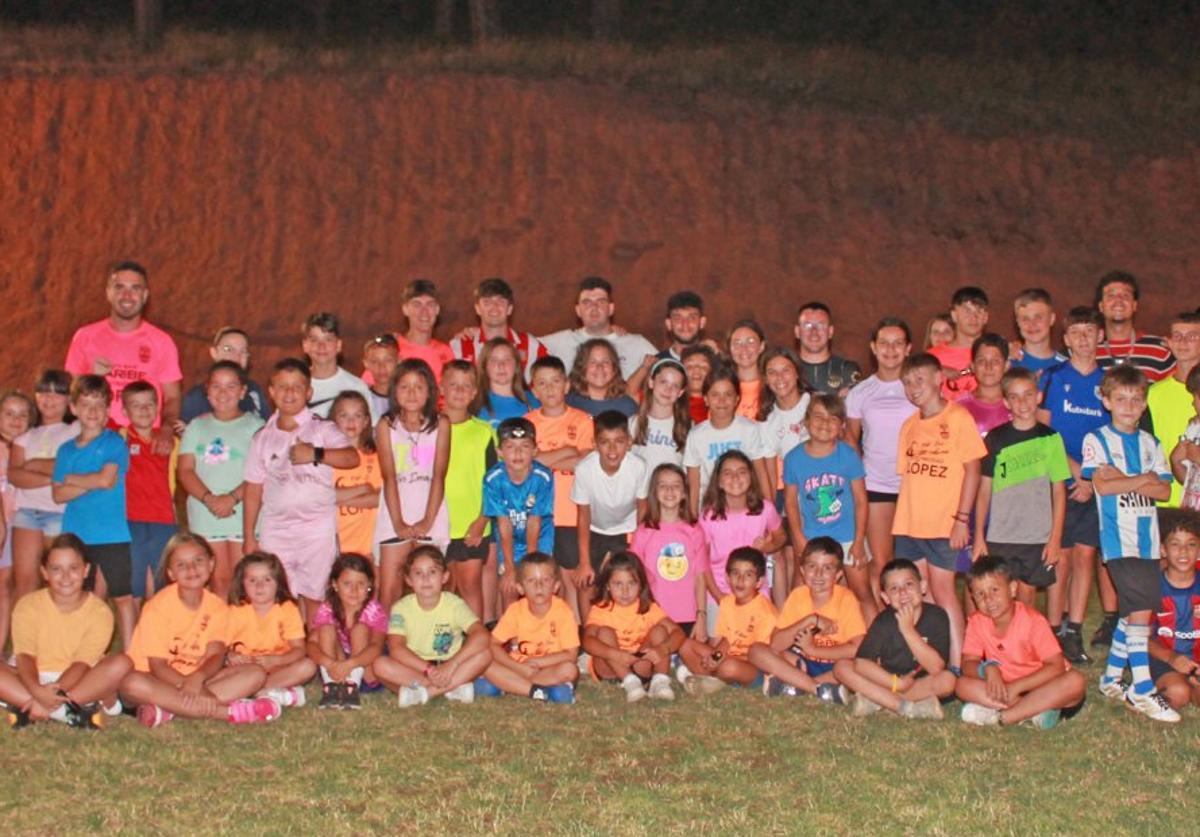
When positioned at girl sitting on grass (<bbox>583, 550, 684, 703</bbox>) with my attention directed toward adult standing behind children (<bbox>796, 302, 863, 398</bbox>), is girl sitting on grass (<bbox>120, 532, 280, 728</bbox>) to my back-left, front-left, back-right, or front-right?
back-left

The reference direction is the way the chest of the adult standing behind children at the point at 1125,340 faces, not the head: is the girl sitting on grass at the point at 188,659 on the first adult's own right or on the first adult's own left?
on the first adult's own right

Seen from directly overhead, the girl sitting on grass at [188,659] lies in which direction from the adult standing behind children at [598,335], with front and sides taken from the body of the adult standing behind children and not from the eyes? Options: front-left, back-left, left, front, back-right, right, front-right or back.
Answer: front-right

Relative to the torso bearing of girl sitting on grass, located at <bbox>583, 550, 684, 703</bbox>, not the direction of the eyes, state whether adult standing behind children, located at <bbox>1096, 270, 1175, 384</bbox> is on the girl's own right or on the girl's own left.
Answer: on the girl's own left

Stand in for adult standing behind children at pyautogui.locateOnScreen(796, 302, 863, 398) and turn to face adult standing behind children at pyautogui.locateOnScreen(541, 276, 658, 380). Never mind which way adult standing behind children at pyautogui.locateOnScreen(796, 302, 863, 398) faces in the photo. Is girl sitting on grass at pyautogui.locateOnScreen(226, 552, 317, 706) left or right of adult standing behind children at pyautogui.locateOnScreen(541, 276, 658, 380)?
left

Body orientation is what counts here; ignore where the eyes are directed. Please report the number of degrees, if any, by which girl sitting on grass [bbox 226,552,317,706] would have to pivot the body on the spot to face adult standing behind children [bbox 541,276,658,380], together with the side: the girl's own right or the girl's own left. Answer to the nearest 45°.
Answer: approximately 135° to the girl's own left

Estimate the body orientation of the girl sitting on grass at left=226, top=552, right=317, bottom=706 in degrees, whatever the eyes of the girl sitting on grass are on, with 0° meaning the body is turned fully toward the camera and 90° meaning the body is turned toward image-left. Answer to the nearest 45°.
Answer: approximately 0°

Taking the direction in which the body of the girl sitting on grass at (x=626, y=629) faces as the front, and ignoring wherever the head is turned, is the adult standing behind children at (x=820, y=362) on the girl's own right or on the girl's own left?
on the girl's own left

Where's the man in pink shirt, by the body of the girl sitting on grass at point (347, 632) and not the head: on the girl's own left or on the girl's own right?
on the girl's own right
